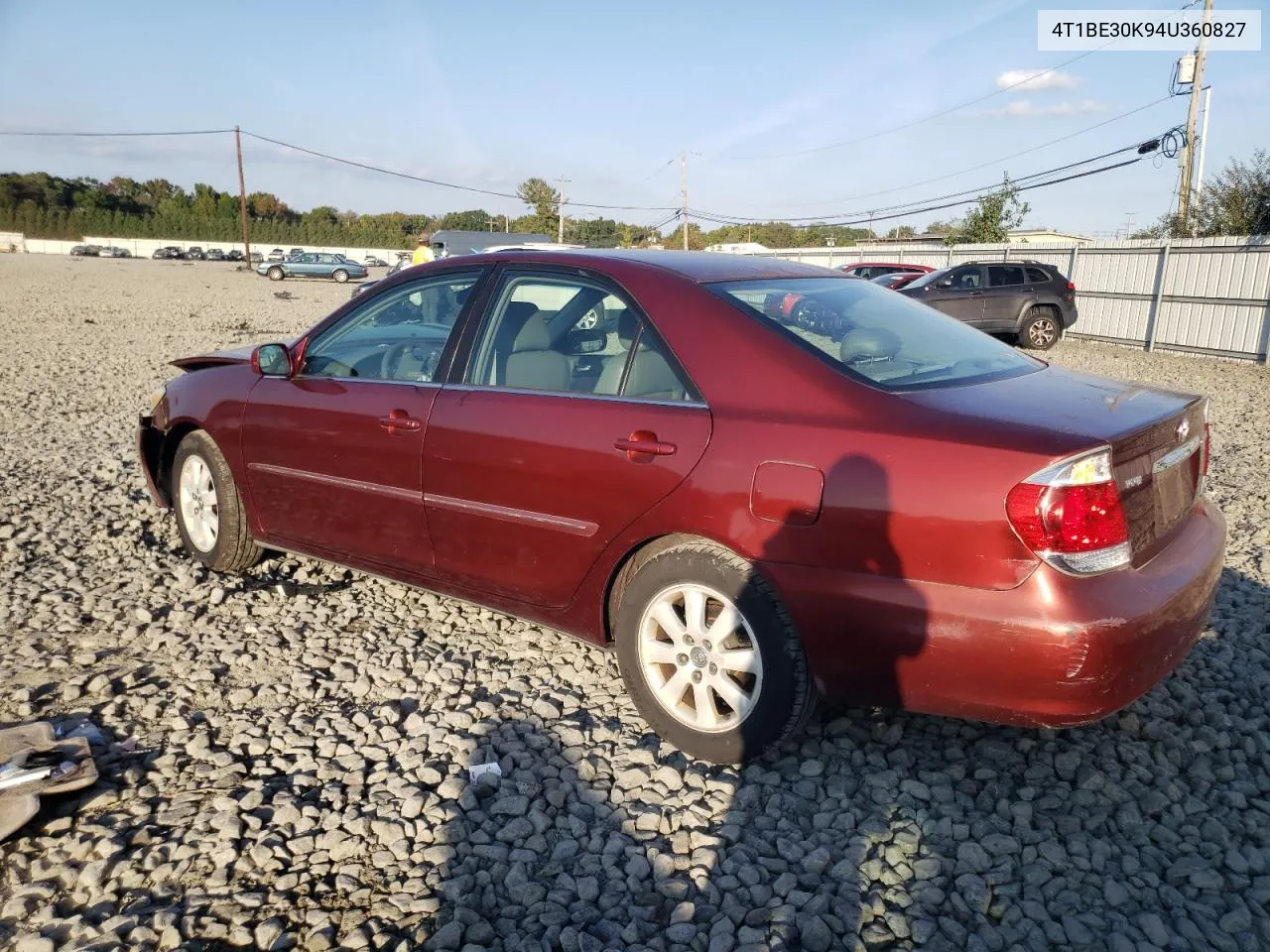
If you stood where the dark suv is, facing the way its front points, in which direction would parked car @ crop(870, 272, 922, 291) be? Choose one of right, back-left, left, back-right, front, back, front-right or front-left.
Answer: front-right

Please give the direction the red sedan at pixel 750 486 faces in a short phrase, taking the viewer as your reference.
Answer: facing away from the viewer and to the left of the viewer

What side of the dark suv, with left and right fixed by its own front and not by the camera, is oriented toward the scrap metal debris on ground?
left

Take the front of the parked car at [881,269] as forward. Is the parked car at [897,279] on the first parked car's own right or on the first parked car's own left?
on the first parked car's own left

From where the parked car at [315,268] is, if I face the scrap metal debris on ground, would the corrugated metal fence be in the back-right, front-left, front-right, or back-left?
front-left

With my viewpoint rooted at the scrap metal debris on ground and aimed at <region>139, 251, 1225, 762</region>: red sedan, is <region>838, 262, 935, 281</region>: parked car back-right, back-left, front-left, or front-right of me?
front-left

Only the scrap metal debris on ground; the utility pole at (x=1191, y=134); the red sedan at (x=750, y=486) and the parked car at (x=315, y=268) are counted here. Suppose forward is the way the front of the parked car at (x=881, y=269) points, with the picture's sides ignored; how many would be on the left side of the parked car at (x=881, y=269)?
2

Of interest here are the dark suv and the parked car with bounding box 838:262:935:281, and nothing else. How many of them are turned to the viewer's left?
2

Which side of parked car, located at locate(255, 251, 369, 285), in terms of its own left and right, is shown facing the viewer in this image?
left

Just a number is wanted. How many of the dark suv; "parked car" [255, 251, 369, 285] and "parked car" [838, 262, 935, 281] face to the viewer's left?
3

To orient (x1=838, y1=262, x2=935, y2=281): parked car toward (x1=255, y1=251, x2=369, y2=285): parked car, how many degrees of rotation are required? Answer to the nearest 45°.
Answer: approximately 45° to its right

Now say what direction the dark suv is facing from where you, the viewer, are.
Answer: facing to the left of the viewer

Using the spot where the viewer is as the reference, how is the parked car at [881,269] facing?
facing to the left of the viewer

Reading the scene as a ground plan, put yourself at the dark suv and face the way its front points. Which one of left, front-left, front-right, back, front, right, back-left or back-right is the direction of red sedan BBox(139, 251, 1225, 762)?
left

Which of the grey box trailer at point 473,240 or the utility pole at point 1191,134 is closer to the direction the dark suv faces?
the grey box trailer
